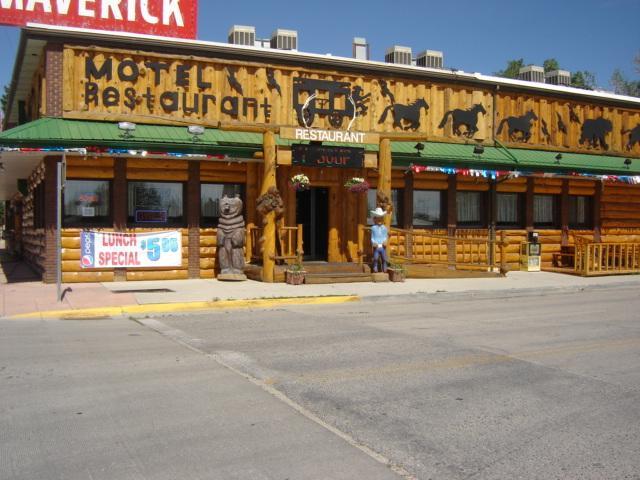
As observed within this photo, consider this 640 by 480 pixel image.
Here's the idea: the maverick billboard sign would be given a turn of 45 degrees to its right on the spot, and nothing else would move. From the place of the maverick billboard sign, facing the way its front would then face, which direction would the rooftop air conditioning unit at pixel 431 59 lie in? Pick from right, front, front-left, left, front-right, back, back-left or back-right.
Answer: back-left

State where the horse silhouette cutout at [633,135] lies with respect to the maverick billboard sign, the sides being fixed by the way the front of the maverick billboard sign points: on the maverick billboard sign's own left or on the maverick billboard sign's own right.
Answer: on the maverick billboard sign's own left

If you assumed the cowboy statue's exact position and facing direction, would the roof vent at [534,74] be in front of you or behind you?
behind

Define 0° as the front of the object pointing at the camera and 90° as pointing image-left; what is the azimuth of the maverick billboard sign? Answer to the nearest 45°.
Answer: approximately 0°
